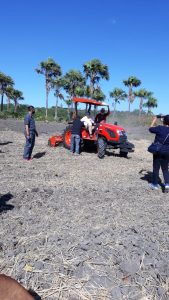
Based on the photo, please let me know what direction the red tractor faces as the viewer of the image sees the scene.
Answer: facing the viewer and to the right of the viewer

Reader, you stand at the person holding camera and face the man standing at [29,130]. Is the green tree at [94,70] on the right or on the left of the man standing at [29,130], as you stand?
right

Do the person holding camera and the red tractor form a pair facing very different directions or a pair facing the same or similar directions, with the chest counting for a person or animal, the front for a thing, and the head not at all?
very different directions

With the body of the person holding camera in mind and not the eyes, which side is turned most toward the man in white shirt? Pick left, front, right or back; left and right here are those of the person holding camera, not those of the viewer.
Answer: front

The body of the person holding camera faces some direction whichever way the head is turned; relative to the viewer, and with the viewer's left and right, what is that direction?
facing away from the viewer and to the left of the viewer

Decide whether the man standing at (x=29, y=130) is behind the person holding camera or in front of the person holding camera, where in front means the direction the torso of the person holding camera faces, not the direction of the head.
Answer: in front

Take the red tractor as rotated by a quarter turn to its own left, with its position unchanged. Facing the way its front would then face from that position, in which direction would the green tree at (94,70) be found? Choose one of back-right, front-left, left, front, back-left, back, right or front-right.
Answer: front-left

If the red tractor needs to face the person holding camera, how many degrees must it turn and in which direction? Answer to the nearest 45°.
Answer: approximately 45° to its right

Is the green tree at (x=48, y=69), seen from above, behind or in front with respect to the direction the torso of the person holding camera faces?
in front

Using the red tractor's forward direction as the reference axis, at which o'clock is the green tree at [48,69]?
The green tree is roughly at 7 o'clock from the red tractor.
